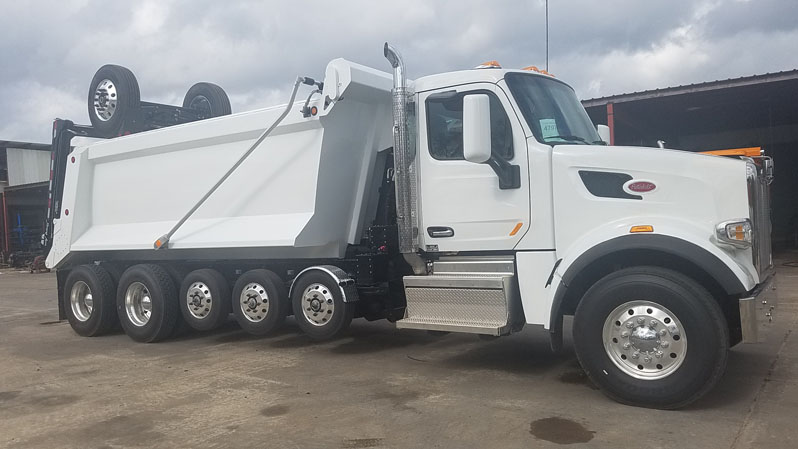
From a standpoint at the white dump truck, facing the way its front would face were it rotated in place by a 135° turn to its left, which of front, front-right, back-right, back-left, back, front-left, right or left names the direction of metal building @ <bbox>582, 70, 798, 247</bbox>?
front-right

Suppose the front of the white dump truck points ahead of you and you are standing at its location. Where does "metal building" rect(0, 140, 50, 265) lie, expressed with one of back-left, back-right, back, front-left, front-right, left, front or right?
back

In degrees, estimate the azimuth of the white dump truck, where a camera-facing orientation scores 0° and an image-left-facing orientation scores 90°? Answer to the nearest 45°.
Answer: approximately 315°
